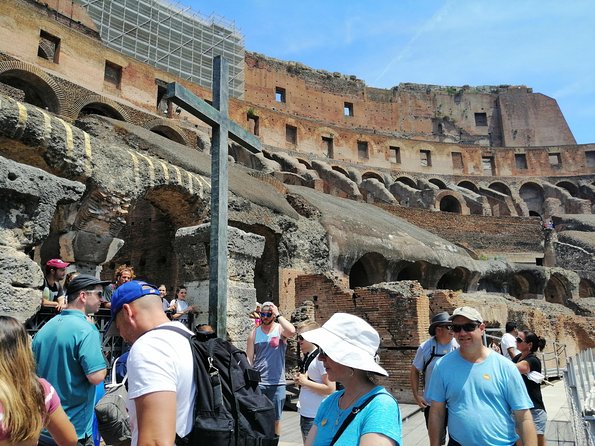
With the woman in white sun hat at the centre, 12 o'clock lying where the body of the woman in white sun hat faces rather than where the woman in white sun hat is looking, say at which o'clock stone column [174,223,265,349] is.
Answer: The stone column is roughly at 4 o'clock from the woman in white sun hat.

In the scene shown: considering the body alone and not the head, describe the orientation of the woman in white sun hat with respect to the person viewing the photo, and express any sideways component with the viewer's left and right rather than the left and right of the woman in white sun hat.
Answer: facing the viewer and to the left of the viewer

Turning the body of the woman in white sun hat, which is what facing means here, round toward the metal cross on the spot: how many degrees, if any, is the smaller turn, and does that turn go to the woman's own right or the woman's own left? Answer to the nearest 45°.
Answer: approximately 90° to the woman's own right

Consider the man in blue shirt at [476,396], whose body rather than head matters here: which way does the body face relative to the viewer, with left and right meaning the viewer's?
facing the viewer

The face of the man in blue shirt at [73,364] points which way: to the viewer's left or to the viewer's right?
to the viewer's right

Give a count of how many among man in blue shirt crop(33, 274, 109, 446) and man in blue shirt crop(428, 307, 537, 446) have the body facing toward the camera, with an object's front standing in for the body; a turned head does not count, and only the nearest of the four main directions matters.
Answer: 1

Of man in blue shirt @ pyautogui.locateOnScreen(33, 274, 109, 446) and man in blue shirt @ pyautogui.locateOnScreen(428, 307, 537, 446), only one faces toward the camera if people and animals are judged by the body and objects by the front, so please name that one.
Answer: man in blue shirt @ pyautogui.locateOnScreen(428, 307, 537, 446)
